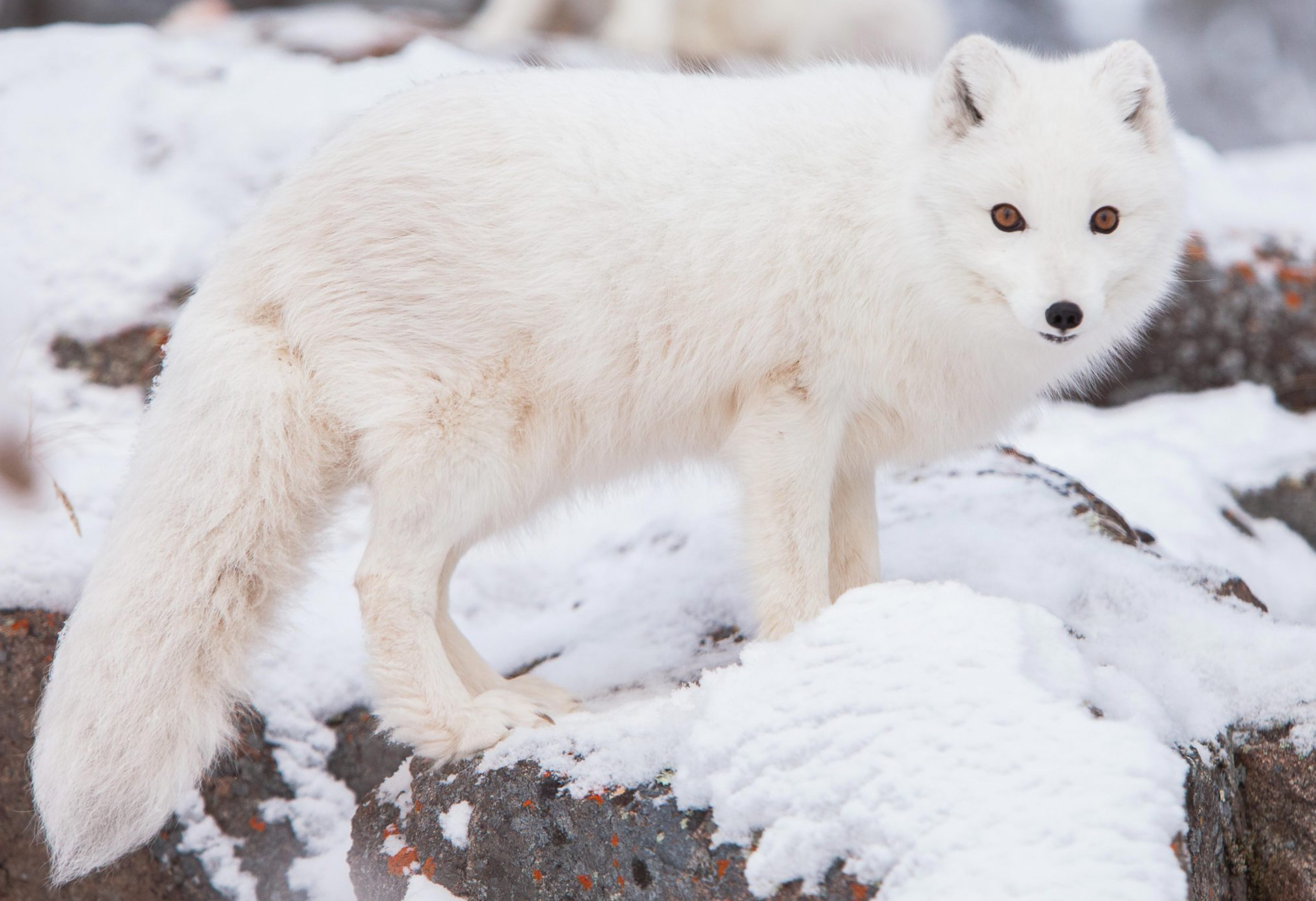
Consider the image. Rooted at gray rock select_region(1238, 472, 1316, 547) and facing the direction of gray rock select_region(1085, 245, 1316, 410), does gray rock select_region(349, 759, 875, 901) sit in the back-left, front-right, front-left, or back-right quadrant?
back-left

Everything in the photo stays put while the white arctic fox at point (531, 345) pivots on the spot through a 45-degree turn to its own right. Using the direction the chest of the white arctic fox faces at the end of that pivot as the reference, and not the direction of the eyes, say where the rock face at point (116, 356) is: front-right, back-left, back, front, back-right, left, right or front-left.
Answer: back

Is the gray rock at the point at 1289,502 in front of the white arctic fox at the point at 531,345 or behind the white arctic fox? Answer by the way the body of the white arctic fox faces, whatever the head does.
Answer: in front

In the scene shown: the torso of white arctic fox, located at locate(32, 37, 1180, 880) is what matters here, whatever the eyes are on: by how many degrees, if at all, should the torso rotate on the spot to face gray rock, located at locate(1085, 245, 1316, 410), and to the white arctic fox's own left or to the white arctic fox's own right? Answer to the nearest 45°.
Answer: approximately 45° to the white arctic fox's own left

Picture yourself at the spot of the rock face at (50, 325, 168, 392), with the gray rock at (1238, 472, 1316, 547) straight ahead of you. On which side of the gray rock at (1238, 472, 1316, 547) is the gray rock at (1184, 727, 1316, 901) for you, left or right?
right

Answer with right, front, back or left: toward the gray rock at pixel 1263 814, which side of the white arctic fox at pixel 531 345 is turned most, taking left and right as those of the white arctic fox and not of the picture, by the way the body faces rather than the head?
front

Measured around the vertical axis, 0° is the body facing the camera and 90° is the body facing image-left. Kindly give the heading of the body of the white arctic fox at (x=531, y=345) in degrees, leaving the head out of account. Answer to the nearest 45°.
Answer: approximately 270°
